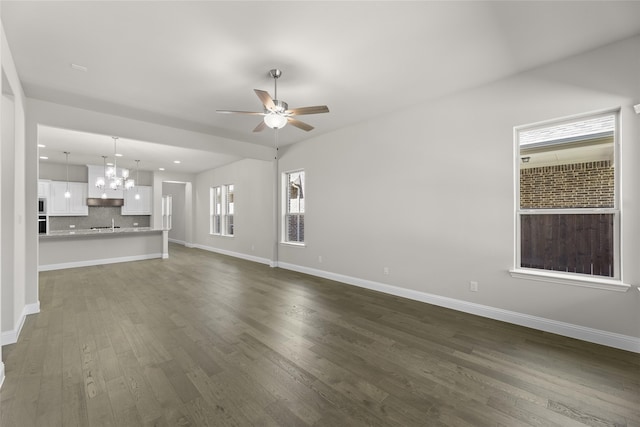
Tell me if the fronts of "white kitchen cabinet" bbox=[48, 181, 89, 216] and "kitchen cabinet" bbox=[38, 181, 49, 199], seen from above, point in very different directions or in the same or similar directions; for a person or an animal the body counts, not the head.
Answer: same or similar directions

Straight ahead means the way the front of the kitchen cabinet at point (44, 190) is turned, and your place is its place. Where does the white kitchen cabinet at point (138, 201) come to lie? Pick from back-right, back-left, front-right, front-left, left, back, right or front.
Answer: left

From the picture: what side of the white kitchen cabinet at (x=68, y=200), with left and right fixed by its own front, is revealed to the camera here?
front

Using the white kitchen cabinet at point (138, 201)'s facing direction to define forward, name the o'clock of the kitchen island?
The kitchen island is roughly at 1 o'clock from the white kitchen cabinet.

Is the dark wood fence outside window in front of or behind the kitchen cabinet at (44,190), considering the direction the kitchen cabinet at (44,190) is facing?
in front

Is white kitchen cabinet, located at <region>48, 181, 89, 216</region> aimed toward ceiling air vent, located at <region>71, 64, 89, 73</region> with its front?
yes

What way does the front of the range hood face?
toward the camera

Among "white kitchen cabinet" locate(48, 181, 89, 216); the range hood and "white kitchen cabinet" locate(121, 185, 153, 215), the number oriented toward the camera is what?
3

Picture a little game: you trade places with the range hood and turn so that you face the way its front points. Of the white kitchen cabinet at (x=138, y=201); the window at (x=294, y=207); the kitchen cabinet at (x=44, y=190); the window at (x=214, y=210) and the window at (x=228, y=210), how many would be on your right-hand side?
1

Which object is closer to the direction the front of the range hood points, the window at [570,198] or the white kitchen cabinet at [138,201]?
the window

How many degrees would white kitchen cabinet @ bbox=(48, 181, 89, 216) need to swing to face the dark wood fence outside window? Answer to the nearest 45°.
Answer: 0° — it already faces it
